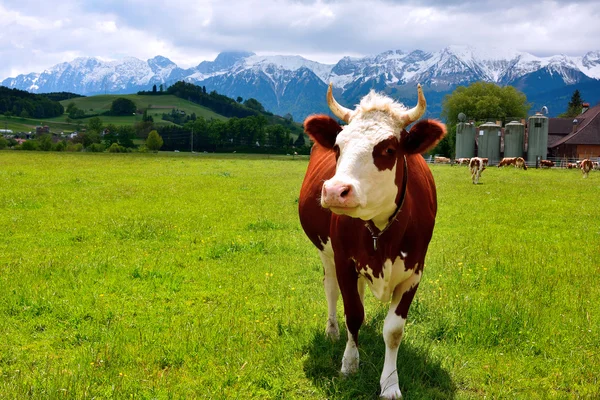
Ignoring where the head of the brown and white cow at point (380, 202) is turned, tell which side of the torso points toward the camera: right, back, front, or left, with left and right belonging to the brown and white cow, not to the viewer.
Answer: front
